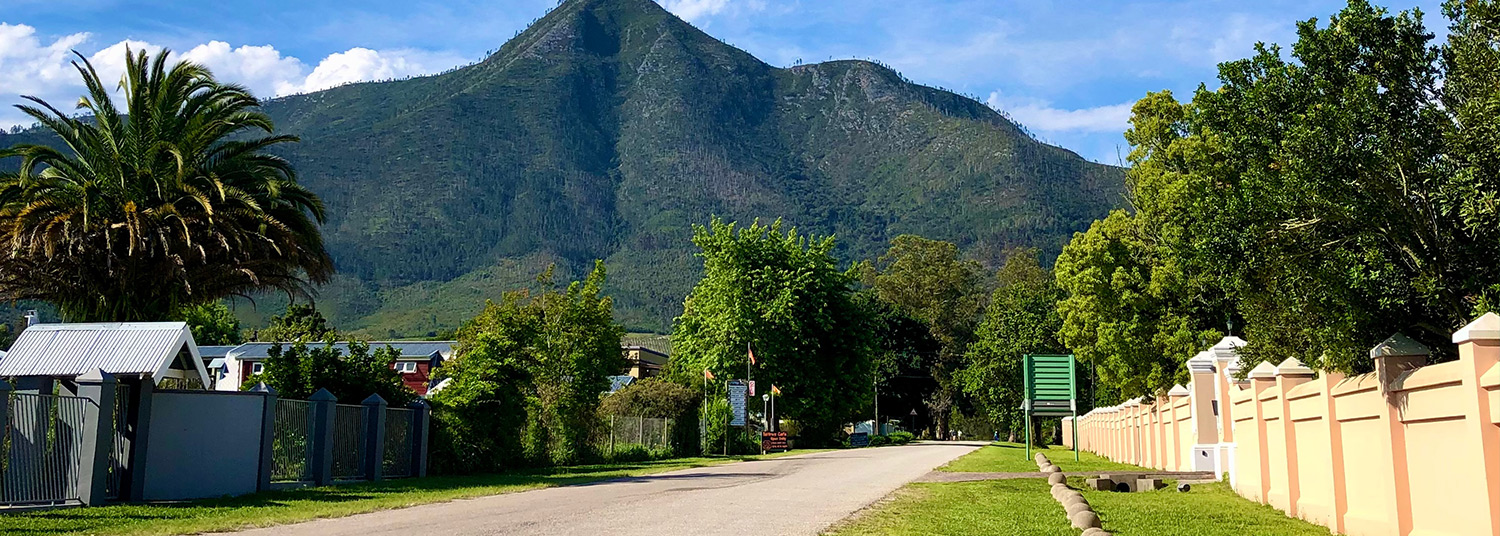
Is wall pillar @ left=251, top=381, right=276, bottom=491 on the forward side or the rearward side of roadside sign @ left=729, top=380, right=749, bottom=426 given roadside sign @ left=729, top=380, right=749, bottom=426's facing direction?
on the forward side

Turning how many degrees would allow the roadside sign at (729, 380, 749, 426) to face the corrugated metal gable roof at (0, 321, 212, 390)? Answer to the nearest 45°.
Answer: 0° — it already faces it

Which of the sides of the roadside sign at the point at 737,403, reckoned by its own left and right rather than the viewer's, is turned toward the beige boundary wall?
front

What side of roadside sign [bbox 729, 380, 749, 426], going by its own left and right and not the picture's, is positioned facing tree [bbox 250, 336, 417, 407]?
front

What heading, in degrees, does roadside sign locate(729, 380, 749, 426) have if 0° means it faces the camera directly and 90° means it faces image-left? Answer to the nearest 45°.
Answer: approximately 0°

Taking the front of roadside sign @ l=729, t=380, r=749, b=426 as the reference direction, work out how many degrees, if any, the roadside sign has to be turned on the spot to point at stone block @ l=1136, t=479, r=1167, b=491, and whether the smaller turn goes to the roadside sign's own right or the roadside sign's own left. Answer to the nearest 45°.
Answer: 0° — it already faces it

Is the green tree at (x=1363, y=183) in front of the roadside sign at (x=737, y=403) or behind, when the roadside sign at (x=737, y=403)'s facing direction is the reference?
in front
